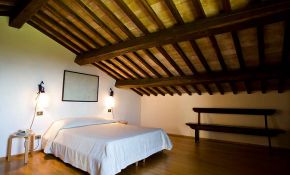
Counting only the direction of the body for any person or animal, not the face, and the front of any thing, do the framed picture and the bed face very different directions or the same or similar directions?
same or similar directions

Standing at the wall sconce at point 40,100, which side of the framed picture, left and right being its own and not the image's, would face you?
right

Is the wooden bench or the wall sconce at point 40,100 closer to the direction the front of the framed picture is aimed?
the wooden bench

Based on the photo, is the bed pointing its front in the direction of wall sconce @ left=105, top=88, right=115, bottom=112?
no

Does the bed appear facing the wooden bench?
no

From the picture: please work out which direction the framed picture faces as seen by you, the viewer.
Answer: facing the viewer and to the right of the viewer

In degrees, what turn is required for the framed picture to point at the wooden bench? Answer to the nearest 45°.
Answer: approximately 45° to its left

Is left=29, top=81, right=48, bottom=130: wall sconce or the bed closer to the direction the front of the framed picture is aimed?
the bed

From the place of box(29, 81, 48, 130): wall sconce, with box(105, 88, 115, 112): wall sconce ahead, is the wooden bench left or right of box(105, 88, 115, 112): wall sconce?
right

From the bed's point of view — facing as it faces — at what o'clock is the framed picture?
The framed picture is roughly at 7 o'clock from the bed.

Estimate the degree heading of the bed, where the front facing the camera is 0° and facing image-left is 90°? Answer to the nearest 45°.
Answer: approximately 315°

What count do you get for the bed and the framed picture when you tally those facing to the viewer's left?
0
